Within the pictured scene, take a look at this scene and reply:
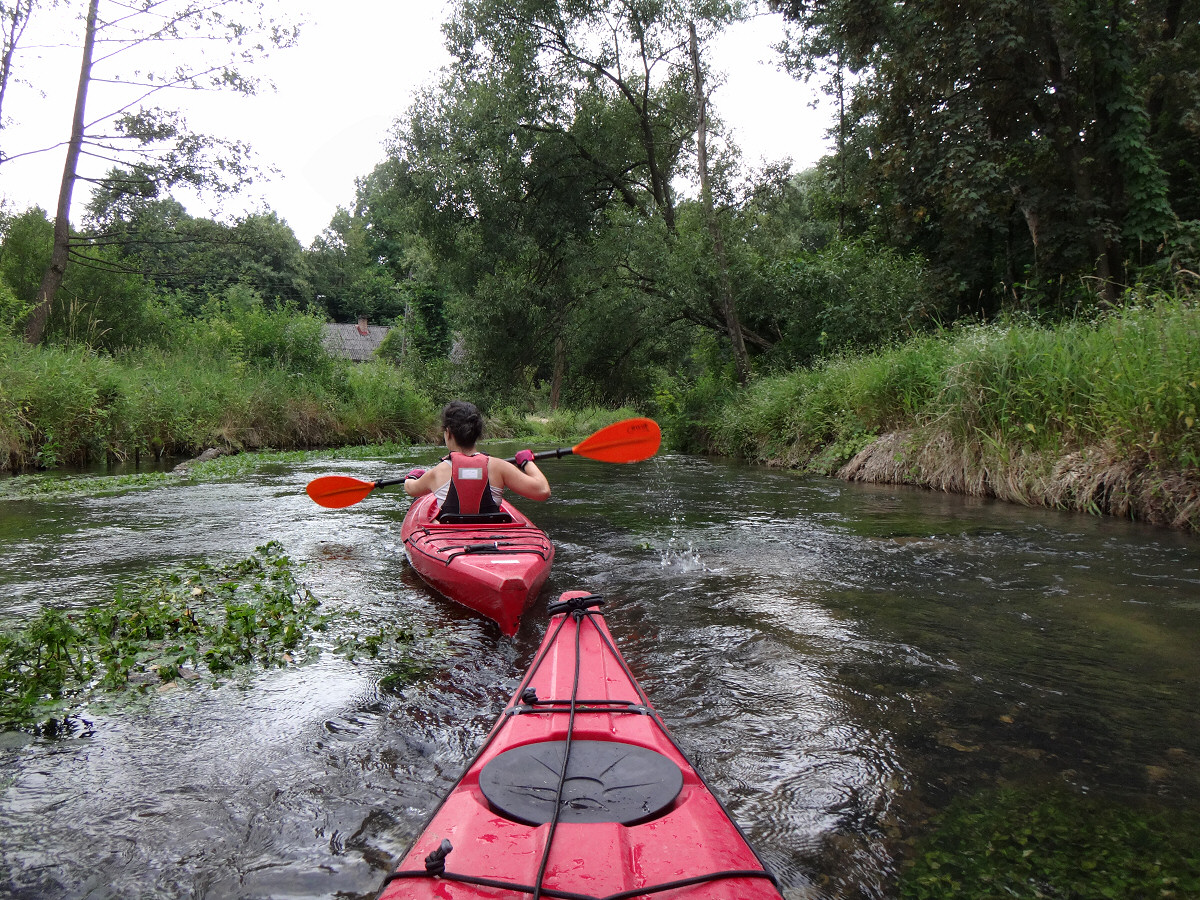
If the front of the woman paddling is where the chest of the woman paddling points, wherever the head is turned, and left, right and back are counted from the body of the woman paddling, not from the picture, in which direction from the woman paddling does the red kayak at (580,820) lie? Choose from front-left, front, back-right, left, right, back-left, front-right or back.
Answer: back

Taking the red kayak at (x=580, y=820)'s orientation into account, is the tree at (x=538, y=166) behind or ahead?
ahead

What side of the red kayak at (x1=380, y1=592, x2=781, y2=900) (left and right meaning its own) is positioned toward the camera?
back

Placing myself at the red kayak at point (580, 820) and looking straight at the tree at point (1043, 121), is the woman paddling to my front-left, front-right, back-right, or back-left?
front-left

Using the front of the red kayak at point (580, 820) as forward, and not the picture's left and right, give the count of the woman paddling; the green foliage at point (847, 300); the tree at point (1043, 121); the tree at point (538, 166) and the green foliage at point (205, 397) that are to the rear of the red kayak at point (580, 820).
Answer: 0

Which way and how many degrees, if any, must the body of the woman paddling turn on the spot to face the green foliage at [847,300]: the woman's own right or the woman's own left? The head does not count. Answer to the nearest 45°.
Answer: approximately 45° to the woman's own right

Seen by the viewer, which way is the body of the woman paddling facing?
away from the camera

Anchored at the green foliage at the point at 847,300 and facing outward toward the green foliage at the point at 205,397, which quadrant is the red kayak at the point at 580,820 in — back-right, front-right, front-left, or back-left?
front-left

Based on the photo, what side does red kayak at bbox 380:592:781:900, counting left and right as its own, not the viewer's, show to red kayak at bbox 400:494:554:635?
front

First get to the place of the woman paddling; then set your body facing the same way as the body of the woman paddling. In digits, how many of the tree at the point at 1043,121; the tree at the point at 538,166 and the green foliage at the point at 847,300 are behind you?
0

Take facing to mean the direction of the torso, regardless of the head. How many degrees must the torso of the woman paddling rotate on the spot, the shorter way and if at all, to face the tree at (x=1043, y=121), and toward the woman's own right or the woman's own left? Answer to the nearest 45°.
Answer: approximately 45° to the woman's own right

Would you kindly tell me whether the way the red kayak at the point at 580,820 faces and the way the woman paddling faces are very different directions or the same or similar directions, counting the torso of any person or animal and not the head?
same or similar directions
